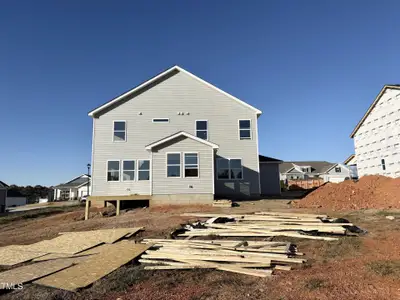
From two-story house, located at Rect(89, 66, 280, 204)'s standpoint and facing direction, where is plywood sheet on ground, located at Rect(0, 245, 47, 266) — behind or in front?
behind

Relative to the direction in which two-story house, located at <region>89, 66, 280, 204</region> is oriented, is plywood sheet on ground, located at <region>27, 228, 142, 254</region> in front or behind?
behind

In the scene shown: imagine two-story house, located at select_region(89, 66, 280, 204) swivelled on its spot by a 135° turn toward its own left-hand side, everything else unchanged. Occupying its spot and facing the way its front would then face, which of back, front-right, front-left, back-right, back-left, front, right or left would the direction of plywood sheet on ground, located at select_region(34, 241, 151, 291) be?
front-left

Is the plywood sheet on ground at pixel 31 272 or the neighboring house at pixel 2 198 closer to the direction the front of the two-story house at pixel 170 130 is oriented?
the neighboring house

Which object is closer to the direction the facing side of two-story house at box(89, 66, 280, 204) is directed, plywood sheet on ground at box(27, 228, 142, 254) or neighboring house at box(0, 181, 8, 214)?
the neighboring house

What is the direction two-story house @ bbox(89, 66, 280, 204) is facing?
away from the camera

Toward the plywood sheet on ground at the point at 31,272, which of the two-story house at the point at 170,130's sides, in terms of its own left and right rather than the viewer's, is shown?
back

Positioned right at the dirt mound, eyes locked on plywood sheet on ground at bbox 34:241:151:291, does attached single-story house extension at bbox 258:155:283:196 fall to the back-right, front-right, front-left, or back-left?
back-right

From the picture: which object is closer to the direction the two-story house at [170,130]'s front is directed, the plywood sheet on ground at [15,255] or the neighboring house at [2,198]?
the neighboring house

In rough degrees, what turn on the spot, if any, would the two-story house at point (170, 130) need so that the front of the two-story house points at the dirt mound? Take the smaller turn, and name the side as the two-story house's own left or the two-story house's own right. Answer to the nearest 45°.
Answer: approximately 90° to the two-story house's own right

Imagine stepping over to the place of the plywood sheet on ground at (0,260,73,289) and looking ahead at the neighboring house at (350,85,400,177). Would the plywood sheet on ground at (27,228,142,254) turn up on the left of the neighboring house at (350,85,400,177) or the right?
left
